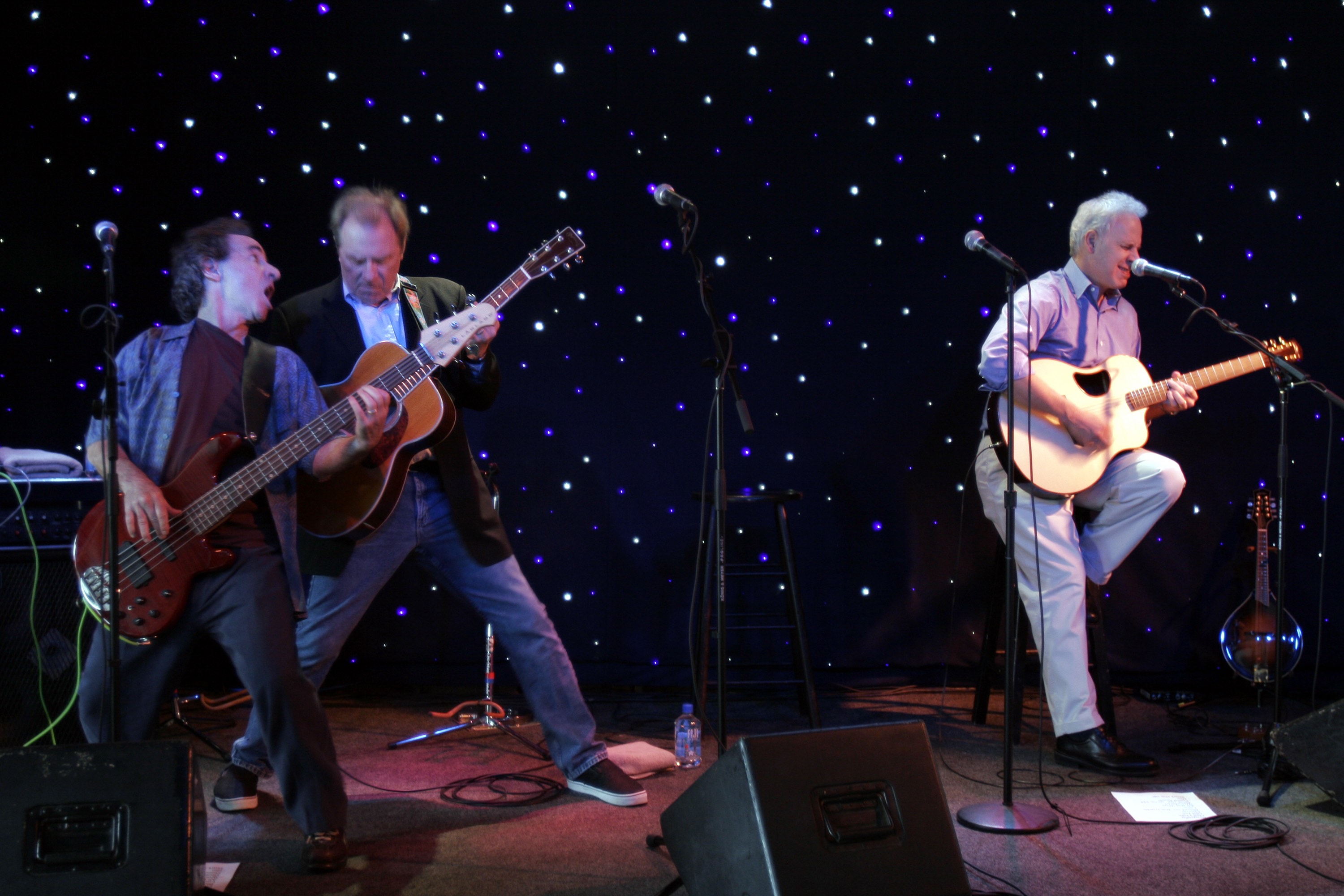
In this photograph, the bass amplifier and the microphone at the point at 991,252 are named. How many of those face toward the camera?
1

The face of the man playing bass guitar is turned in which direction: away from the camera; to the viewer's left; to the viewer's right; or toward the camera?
to the viewer's right

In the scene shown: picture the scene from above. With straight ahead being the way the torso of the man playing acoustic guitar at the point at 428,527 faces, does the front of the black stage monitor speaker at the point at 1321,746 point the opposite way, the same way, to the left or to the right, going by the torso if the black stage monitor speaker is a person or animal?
the opposite way

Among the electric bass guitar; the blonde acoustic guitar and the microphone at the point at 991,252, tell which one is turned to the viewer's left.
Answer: the microphone

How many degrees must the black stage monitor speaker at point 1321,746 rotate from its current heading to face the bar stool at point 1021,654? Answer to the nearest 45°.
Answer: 0° — it already faces it

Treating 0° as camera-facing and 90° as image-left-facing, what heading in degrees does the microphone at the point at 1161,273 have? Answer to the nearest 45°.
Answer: approximately 90°

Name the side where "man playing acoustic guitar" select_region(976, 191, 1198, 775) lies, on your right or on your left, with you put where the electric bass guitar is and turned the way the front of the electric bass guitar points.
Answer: on your left

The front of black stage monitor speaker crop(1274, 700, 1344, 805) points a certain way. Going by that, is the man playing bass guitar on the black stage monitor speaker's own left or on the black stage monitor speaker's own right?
on the black stage monitor speaker's own left

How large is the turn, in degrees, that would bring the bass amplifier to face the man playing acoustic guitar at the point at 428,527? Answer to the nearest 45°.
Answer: approximately 45° to its left

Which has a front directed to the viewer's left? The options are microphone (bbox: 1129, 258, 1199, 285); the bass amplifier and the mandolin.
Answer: the microphone
